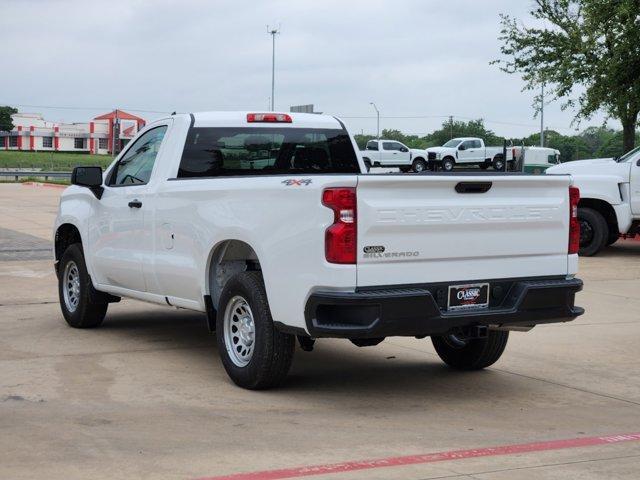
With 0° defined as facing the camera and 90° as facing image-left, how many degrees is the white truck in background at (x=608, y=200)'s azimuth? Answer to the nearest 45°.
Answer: approximately 90°

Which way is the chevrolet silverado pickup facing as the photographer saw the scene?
facing away from the viewer and to the left of the viewer

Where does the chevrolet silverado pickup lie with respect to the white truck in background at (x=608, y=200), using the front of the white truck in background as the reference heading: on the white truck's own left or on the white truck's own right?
on the white truck's own left

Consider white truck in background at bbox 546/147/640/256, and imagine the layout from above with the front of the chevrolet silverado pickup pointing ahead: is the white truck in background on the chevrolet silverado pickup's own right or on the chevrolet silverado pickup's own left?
on the chevrolet silverado pickup's own right
